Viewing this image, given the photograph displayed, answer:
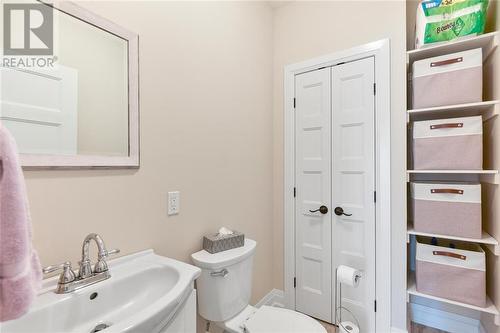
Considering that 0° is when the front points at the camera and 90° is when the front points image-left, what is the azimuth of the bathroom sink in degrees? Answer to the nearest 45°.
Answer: approximately 315°

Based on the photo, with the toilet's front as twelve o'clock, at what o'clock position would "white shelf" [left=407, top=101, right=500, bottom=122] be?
The white shelf is roughly at 10 o'clock from the toilet.

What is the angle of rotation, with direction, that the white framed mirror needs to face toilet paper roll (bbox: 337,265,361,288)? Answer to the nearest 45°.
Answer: approximately 45° to its left

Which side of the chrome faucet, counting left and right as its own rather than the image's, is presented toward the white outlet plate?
left

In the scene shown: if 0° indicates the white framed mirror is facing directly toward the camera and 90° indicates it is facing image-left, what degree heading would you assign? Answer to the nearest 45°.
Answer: approximately 315°

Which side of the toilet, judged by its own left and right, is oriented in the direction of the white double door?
left
